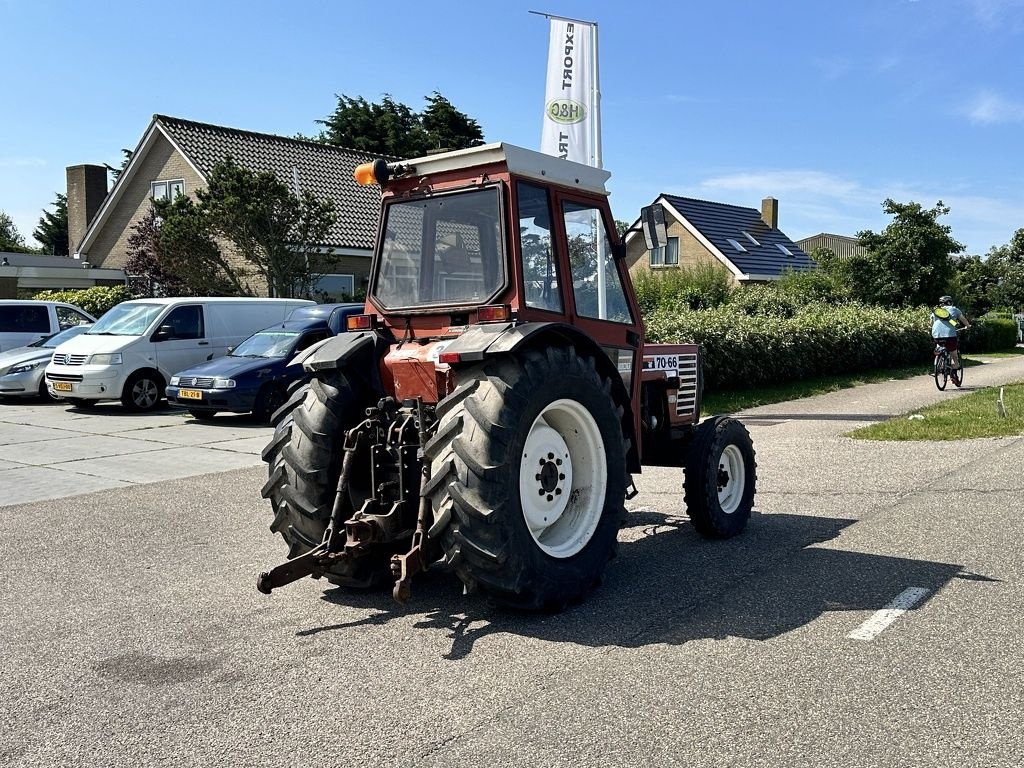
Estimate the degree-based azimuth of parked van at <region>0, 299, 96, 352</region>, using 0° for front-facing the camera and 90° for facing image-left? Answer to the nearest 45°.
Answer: approximately 270°

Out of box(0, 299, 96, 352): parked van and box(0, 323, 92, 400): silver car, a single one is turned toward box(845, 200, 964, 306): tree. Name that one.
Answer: the parked van

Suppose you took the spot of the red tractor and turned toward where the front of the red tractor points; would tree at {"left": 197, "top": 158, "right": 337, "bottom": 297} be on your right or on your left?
on your left

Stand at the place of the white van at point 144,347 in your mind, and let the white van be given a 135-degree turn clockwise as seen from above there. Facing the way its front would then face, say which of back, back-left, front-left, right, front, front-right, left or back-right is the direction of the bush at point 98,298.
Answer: front

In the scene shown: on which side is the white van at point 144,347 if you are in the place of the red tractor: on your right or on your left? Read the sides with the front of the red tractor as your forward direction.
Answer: on your left

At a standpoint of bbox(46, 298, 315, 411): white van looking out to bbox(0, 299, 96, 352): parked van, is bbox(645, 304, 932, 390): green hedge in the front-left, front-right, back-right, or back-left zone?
back-right

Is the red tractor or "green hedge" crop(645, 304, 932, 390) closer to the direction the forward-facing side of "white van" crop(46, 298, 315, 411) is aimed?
the red tractor
